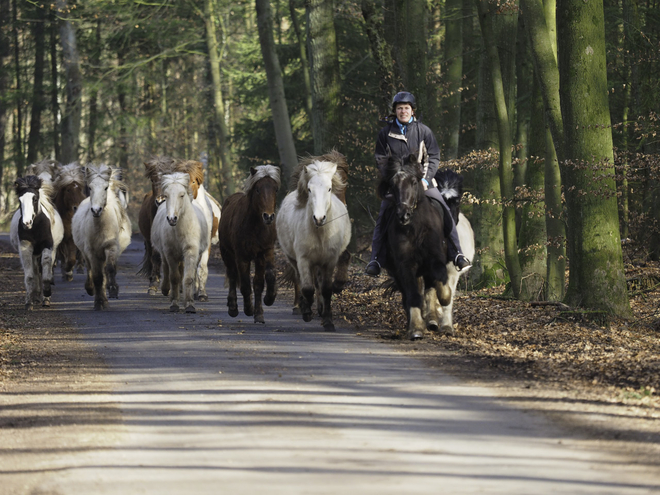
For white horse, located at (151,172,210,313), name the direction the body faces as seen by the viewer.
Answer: toward the camera

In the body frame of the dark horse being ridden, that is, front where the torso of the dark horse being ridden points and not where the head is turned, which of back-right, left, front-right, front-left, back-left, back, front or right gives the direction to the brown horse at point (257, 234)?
back-right

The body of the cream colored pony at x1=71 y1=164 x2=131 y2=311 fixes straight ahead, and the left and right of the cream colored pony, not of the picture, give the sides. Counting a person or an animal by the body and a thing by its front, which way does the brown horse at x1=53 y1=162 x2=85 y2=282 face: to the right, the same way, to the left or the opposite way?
the same way

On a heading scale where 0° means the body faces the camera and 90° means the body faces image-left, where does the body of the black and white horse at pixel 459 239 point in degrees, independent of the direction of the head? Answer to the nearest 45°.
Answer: approximately 0°

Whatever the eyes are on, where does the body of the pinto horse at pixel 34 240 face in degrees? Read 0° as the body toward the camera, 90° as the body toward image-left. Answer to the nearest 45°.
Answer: approximately 0°

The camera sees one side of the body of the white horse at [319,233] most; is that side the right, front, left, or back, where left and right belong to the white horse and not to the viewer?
front

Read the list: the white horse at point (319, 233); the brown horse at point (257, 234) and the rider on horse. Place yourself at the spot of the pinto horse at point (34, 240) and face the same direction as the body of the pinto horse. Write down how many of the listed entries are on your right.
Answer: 0

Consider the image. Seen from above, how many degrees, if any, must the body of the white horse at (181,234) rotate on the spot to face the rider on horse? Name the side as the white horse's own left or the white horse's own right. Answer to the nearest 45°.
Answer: approximately 45° to the white horse's own left

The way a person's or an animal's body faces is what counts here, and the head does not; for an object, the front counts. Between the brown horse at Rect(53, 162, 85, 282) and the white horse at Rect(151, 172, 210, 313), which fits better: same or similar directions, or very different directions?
same or similar directions

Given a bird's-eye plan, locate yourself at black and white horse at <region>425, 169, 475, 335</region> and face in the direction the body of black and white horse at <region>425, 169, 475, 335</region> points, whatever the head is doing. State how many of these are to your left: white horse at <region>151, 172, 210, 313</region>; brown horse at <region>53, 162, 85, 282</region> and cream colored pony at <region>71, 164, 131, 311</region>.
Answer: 0

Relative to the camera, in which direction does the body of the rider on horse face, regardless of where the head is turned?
toward the camera

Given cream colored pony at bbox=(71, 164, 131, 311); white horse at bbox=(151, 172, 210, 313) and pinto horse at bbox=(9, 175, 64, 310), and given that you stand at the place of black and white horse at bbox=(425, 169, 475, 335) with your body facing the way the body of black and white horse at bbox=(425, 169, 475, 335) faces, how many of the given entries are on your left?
0

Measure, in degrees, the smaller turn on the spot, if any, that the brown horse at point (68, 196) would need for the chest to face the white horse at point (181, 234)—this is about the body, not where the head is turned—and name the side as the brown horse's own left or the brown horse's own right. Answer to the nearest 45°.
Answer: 0° — it already faces it

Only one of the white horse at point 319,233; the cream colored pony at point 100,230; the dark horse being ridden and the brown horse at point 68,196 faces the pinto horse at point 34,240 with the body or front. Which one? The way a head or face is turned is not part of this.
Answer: the brown horse

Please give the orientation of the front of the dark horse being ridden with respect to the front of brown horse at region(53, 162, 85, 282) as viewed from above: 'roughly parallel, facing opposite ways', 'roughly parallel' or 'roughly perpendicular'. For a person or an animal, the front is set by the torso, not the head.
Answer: roughly parallel

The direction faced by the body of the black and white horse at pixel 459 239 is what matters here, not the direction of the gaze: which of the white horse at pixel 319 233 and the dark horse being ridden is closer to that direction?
the dark horse being ridden

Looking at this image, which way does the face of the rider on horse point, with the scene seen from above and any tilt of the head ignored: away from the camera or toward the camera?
toward the camera

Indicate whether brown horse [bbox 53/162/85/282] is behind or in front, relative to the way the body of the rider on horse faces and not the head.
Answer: behind

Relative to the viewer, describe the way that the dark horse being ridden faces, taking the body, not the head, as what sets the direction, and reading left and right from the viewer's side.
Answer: facing the viewer
